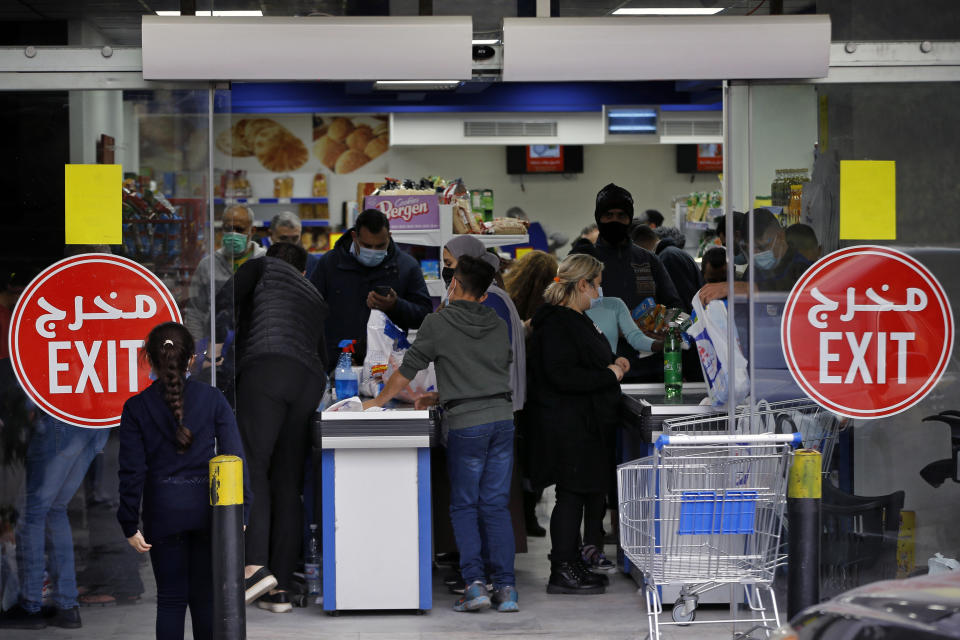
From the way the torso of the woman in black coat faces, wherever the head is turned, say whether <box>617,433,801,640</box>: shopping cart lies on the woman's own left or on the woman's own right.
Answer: on the woman's own right

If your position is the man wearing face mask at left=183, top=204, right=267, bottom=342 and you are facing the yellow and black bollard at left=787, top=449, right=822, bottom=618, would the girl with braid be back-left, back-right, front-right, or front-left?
front-right

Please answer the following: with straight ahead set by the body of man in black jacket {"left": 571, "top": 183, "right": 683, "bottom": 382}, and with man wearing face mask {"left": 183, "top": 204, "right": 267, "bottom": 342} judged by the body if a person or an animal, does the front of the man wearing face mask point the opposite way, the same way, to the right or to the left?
the same way

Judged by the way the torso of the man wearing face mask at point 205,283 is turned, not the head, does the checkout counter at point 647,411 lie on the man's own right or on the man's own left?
on the man's own left

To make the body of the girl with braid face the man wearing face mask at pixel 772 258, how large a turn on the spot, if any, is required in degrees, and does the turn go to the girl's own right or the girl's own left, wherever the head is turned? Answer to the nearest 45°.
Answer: approximately 90° to the girl's own right

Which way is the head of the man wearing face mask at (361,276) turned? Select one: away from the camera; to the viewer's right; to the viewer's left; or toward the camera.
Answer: toward the camera

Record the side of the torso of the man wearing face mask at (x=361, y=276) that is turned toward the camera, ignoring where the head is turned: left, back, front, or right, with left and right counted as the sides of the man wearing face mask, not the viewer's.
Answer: front

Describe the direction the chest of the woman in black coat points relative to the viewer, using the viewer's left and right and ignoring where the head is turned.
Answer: facing to the right of the viewer

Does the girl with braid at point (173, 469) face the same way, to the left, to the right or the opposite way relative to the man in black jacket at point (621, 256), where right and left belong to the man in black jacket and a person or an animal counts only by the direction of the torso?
the opposite way

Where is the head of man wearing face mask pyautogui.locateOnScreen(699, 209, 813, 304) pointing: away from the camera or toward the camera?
toward the camera

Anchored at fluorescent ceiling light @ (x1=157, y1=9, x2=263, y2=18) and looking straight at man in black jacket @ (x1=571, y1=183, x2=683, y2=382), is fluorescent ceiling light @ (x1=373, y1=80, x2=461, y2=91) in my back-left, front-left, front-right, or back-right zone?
front-left

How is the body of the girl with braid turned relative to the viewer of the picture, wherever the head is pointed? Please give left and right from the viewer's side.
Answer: facing away from the viewer

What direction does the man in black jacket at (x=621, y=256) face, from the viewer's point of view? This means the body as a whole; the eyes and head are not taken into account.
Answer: toward the camera

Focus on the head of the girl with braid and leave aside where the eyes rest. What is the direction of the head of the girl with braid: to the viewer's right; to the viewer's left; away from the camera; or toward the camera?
away from the camera

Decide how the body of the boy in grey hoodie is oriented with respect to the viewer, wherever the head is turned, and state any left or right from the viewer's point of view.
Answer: facing away from the viewer and to the left of the viewer

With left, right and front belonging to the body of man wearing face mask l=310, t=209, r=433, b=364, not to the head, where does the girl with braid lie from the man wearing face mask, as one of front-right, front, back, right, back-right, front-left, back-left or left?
front
